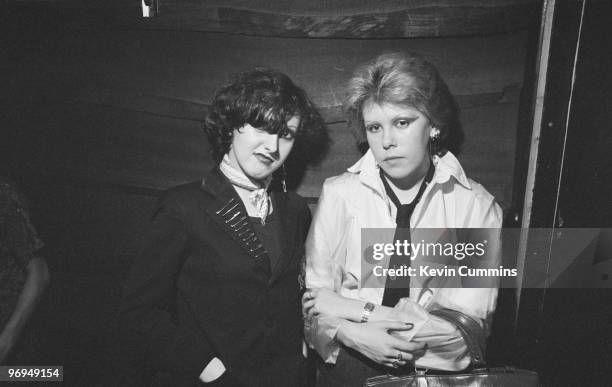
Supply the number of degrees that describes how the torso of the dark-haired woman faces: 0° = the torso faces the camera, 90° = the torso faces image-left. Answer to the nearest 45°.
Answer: approximately 315°
